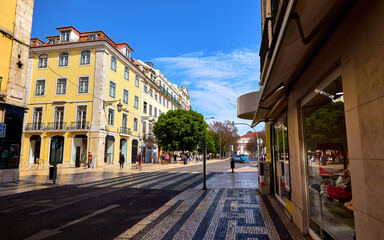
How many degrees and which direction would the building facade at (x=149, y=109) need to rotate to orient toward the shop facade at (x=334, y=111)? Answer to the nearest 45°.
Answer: approximately 45° to its right

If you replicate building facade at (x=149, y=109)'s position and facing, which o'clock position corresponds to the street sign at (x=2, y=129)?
The street sign is roughly at 2 o'clock from the building facade.

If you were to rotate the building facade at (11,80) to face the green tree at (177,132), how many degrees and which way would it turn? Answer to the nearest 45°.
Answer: approximately 90° to its left

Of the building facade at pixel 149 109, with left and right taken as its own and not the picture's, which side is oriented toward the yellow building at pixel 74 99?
right

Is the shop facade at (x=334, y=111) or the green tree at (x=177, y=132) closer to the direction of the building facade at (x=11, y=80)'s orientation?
the shop facade

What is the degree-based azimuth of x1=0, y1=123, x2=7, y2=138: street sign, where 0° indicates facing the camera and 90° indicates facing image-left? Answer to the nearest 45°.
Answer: approximately 0°

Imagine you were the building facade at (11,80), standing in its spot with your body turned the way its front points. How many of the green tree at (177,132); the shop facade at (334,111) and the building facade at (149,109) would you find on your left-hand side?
2

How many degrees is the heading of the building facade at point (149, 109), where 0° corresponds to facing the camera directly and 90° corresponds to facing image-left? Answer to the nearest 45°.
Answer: approximately 315°

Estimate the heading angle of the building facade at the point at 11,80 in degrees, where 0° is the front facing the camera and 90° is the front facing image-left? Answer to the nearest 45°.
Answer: approximately 315°
